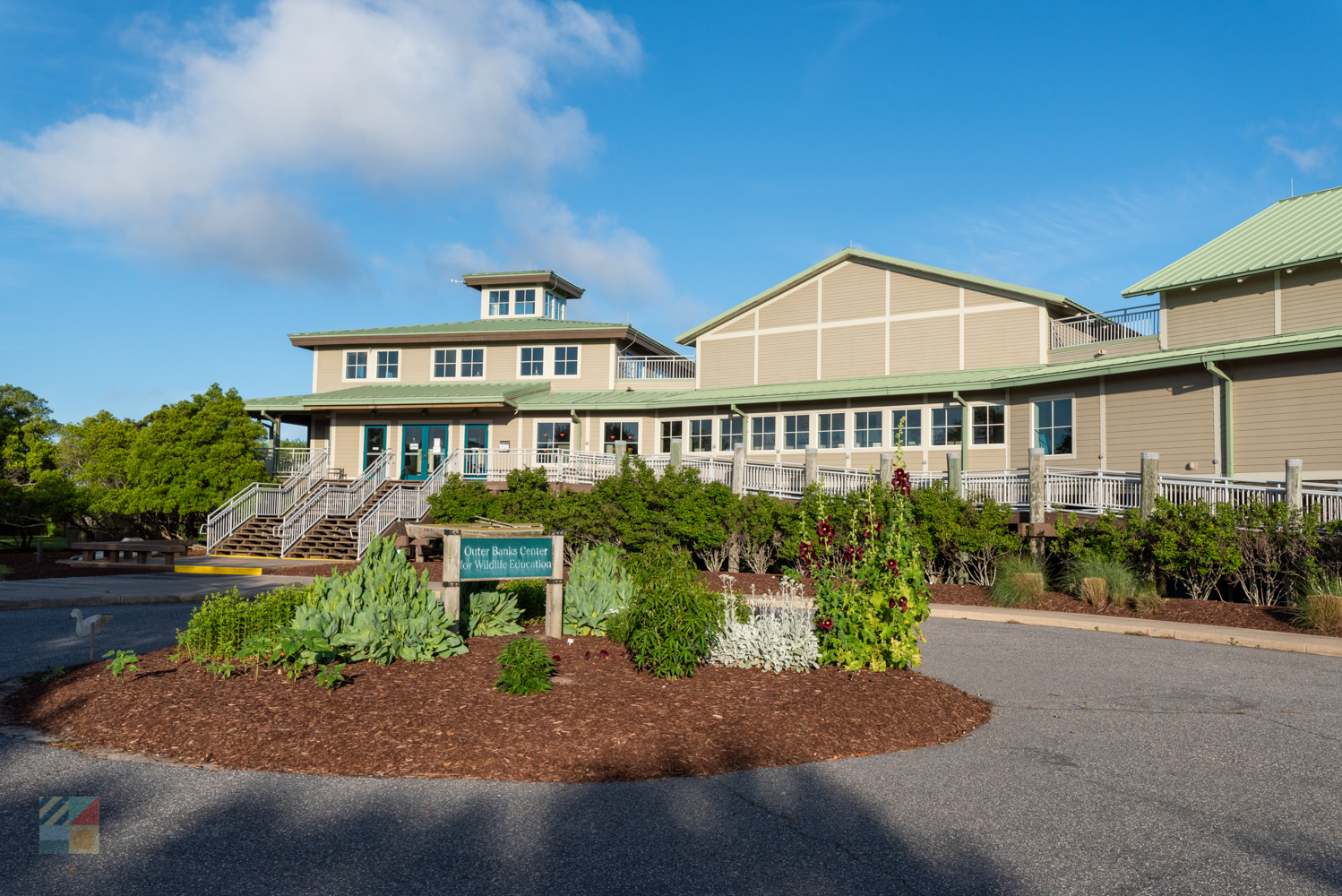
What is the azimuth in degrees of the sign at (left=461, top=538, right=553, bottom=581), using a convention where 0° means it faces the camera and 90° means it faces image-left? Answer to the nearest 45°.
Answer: approximately 0°

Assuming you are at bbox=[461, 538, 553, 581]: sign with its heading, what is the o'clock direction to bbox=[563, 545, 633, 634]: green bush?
The green bush is roughly at 8 o'clock from the sign.

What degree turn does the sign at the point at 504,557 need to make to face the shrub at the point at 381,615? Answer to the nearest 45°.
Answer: approximately 45° to its right

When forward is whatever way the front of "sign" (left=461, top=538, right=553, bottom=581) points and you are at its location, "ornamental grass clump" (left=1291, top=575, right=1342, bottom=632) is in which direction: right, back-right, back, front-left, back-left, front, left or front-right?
left

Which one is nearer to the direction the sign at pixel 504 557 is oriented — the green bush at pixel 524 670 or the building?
the green bush

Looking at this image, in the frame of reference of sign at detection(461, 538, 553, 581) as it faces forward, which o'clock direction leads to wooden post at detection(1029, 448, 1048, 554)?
The wooden post is roughly at 8 o'clock from the sign.

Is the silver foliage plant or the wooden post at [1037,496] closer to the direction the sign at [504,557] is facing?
the silver foliage plant

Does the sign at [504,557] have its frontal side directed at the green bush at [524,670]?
yes

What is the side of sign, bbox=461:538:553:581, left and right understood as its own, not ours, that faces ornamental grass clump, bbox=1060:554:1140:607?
left

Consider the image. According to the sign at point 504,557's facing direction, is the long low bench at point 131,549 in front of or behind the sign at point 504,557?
behind
